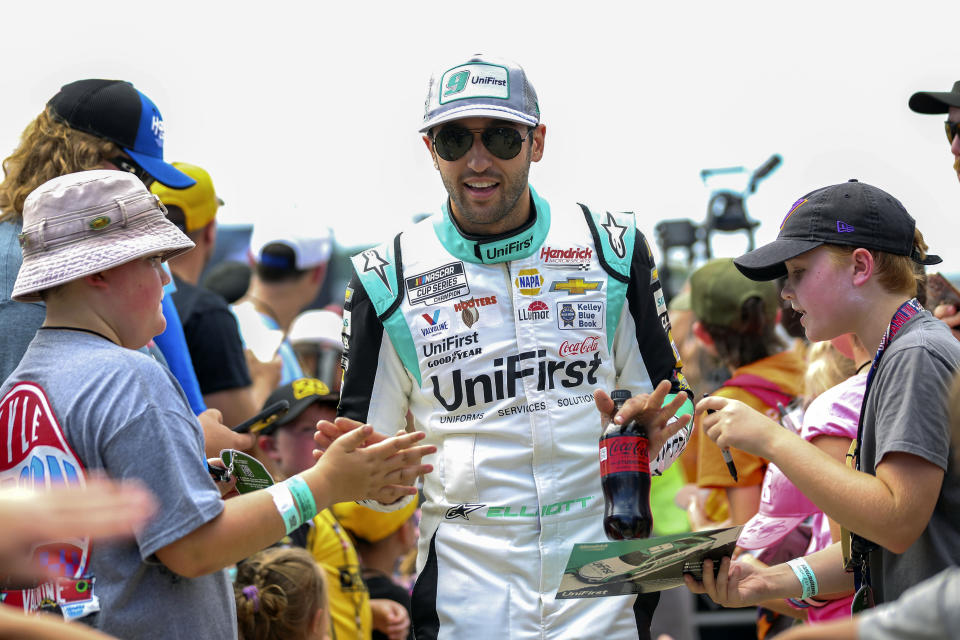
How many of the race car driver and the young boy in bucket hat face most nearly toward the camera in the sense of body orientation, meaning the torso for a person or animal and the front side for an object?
1

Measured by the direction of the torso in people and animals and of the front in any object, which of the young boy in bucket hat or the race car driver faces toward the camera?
the race car driver

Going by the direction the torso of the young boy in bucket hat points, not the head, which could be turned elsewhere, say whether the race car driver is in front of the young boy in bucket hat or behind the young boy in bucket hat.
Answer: in front

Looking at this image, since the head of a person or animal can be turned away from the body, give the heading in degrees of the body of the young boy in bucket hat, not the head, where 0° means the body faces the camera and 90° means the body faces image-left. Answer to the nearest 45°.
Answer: approximately 225°

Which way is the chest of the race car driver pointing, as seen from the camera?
toward the camera

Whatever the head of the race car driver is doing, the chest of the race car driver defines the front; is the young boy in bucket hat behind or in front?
in front
